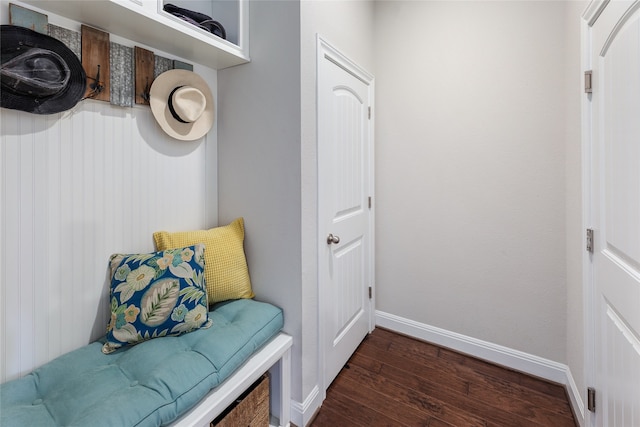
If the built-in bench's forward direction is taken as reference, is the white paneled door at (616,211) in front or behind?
in front

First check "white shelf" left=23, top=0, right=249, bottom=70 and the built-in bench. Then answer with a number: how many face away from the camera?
0

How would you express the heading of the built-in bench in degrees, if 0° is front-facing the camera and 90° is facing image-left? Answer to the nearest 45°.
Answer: approximately 315°

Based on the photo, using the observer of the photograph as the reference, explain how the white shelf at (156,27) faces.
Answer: facing the viewer and to the right of the viewer
